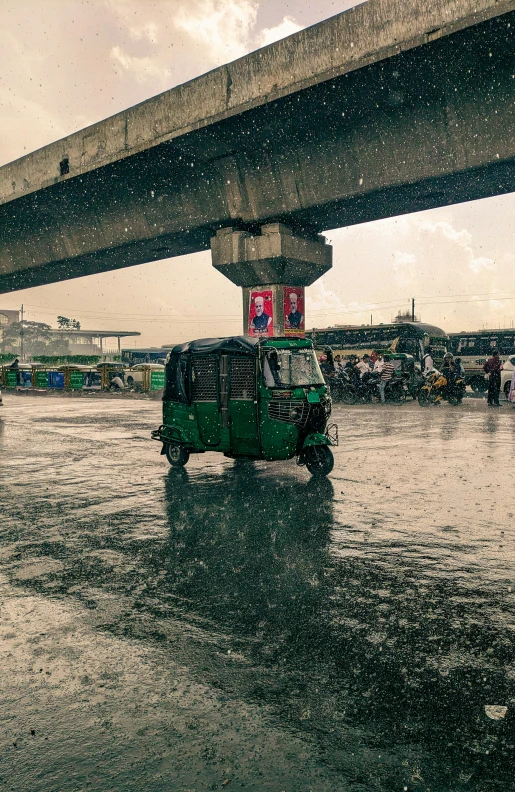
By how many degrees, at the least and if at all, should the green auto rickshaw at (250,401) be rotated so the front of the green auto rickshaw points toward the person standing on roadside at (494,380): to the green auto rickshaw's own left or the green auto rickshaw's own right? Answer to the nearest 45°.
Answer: approximately 90° to the green auto rickshaw's own left

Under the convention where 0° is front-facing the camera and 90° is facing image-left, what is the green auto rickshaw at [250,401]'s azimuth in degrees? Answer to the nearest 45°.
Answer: approximately 315°
